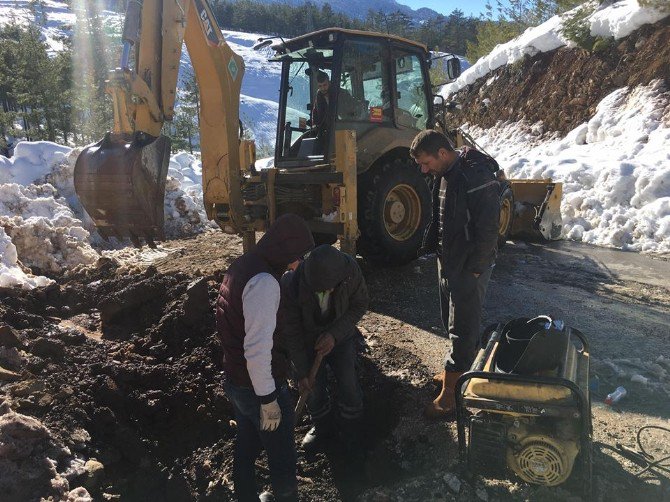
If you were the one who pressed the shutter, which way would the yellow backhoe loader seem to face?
facing away from the viewer and to the right of the viewer

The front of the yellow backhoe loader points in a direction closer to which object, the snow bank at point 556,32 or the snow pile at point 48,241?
the snow bank

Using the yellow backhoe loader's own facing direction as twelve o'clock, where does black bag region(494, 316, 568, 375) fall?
The black bag is roughly at 4 o'clock from the yellow backhoe loader.

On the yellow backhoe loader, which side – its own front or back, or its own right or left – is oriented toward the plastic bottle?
right
